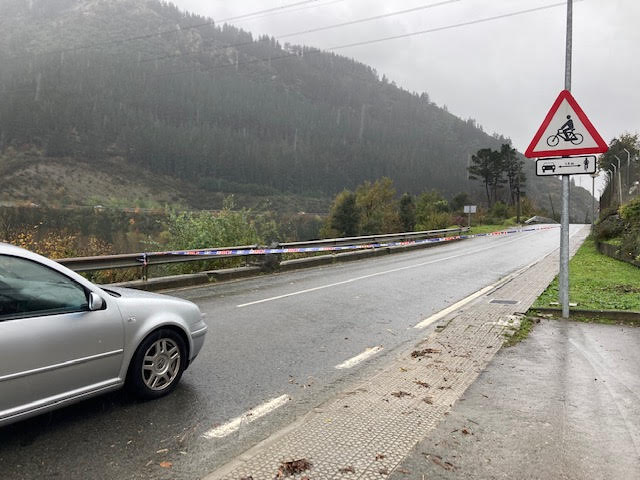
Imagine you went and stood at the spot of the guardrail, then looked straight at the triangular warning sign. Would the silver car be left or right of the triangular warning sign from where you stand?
right

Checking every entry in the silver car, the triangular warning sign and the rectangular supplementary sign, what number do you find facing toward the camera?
2

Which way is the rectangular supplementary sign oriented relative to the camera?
toward the camera

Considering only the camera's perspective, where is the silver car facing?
facing away from the viewer and to the right of the viewer

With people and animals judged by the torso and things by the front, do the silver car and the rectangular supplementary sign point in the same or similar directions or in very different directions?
very different directions

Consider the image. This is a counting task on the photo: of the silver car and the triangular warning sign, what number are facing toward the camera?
1

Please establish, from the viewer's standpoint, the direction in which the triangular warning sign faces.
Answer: facing the viewer

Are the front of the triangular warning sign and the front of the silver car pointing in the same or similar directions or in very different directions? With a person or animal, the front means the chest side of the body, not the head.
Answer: very different directions

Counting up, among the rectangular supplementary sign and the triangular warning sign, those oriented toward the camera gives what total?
2
